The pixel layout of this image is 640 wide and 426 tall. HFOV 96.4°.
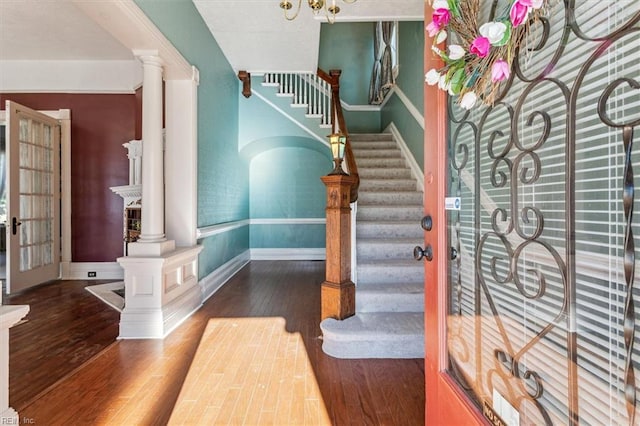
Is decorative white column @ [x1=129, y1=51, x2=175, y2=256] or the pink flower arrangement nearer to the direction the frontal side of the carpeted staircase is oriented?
the pink flower arrangement

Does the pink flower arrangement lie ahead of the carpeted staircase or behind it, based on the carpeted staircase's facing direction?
ahead

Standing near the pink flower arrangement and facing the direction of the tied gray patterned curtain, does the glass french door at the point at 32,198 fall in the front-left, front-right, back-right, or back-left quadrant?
front-left

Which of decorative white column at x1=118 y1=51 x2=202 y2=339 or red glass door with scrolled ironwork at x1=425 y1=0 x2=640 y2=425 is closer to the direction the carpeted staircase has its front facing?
the red glass door with scrolled ironwork

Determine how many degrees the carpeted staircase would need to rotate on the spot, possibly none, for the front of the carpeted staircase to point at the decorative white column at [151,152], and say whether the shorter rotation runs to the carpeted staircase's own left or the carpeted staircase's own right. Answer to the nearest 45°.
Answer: approximately 90° to the carpeted staircase's own right

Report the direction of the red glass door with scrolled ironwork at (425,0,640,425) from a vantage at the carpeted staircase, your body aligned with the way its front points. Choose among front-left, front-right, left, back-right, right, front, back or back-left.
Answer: front

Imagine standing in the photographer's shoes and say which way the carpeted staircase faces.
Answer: facing the viewer

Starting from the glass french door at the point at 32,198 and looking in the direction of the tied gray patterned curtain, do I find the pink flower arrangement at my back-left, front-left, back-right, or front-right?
front-right

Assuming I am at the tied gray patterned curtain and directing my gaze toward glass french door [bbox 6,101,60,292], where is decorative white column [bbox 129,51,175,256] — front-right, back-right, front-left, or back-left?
front-left

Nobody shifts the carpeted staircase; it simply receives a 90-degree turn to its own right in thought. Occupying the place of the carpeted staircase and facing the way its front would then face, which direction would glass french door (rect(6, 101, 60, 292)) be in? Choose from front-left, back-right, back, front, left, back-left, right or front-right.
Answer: front

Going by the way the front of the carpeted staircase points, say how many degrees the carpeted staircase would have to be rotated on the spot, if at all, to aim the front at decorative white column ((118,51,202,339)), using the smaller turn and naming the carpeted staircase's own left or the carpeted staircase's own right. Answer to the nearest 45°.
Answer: approximately 90° to the carpeted staircase's own right
